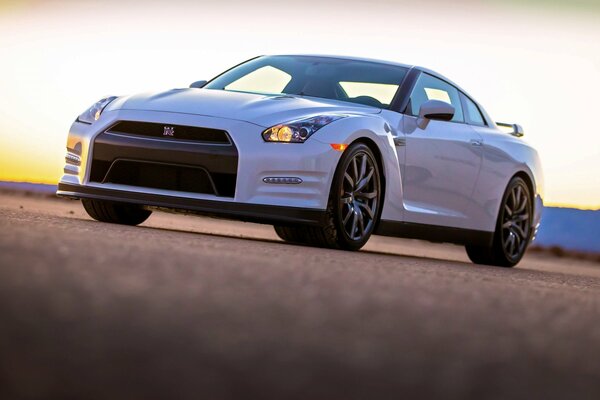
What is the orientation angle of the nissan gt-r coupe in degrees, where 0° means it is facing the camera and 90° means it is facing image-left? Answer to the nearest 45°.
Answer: approximately 45°
